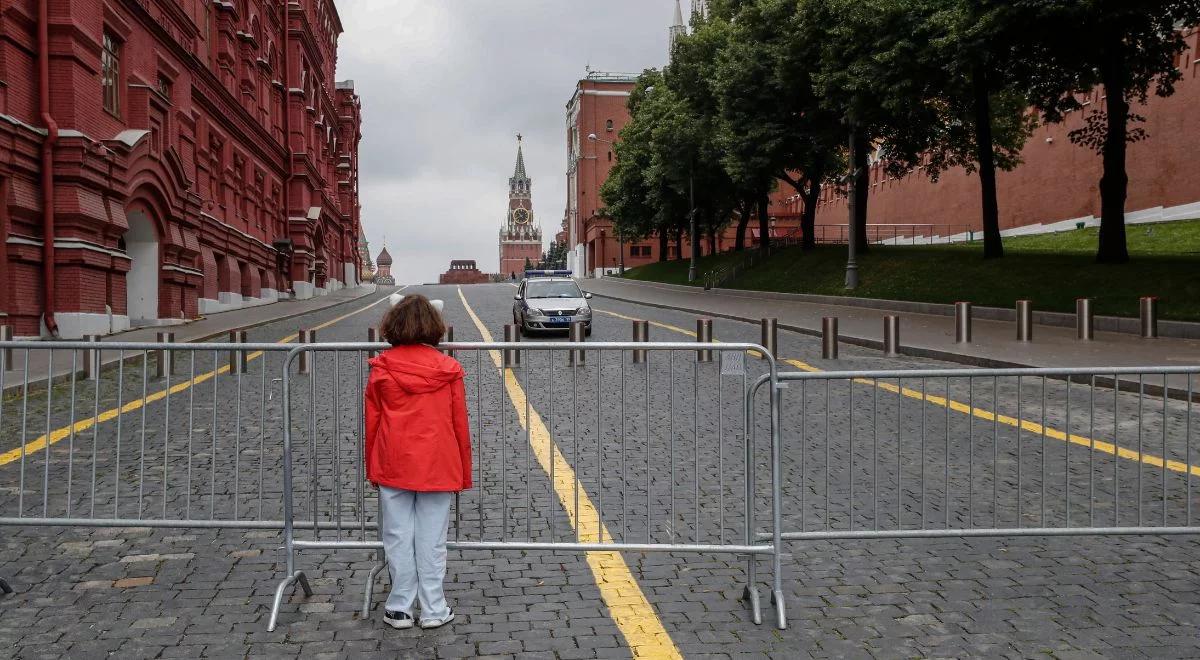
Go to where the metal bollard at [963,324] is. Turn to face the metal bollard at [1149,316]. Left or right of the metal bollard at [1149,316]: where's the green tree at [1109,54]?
left

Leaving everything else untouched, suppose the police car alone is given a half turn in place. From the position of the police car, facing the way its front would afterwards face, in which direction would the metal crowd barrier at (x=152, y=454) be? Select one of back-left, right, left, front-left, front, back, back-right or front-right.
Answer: back

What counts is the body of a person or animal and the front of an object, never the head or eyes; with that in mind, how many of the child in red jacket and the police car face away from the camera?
1

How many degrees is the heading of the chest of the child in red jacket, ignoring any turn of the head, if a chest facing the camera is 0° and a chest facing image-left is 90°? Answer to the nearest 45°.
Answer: approximately 180°

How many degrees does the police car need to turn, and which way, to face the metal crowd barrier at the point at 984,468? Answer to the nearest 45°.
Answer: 0° — it already faces it

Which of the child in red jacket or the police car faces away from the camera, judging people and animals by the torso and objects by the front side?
the child in red jacket

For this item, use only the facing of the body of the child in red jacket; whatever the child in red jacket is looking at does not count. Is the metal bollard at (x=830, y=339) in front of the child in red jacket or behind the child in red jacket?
in front

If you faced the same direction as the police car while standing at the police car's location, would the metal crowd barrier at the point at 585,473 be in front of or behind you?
in front

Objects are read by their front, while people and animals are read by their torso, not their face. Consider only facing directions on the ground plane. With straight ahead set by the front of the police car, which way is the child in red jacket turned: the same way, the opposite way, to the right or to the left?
the opposite way

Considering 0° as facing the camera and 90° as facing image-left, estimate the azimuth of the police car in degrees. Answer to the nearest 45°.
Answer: approximately 0°

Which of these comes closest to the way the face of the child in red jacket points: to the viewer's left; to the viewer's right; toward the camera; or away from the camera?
away from the camera

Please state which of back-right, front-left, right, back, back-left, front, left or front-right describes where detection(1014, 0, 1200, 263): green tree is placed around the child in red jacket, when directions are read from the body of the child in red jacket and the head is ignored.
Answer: front-right

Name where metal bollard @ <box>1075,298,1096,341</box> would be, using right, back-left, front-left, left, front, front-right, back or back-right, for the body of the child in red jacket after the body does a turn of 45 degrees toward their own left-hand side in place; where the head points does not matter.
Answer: right

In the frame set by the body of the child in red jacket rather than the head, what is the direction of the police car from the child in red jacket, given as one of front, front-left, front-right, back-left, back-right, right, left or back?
front

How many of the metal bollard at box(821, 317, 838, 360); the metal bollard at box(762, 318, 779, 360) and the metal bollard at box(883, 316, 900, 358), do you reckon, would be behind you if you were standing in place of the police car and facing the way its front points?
0
